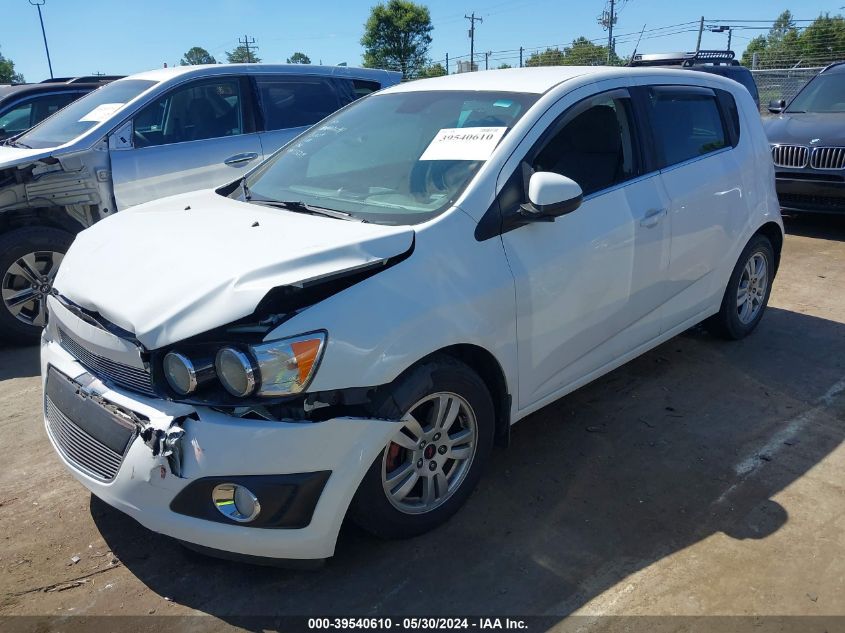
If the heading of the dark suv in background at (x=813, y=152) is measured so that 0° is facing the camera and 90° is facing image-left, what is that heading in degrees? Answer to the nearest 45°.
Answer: approximately 45°

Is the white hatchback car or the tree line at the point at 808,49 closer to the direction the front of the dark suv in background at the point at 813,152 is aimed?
the white hatchback car

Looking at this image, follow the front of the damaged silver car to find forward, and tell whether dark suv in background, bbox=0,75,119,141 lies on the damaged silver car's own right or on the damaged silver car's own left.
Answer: on the damaged silver car's own right

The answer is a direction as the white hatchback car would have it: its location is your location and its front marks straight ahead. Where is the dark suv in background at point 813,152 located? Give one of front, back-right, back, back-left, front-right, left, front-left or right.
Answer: back

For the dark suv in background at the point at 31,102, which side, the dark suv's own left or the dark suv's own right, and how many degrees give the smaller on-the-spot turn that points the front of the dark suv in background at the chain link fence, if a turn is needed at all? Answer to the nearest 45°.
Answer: approximately 135° to the dark suv's own left

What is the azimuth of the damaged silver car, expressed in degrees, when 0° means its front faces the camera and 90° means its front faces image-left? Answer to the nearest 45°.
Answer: approximately 45°

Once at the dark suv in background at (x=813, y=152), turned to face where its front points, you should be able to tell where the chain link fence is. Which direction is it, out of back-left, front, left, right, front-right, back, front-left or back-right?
back-right

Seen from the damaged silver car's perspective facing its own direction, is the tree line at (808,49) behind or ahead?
behind

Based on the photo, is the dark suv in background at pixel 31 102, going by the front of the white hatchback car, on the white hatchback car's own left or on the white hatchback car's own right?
on the white hatchback car's own right
